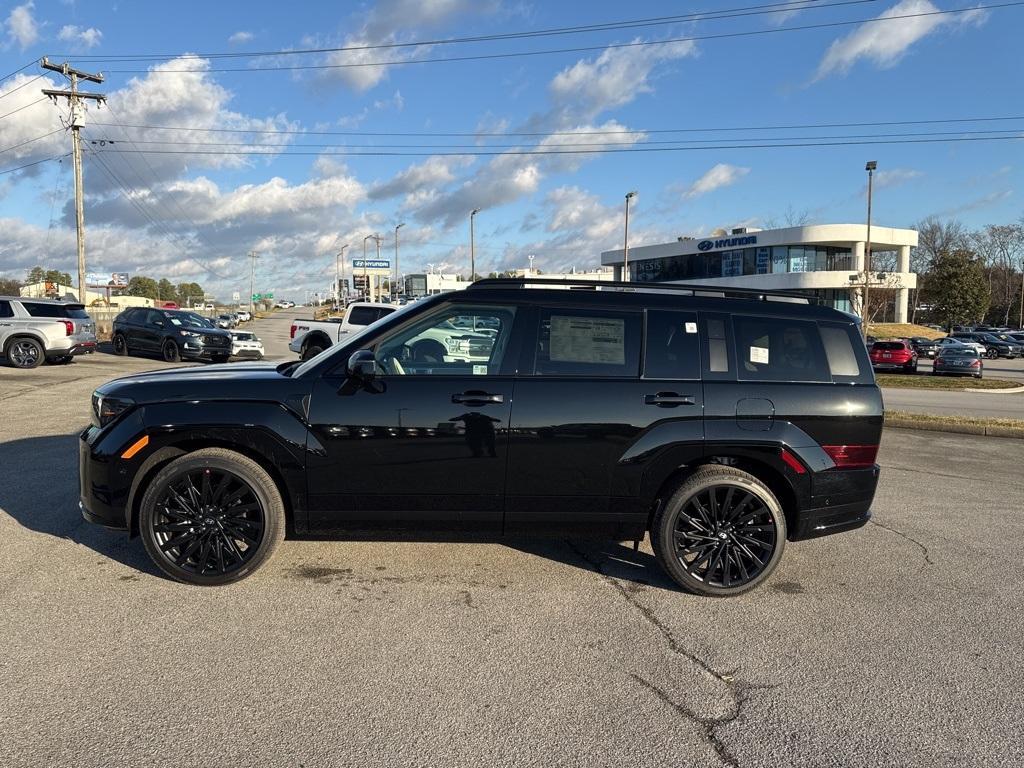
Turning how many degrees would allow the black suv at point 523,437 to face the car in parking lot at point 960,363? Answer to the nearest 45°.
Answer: approximately 135° to its right

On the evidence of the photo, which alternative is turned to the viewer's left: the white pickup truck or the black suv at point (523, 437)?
the black suv

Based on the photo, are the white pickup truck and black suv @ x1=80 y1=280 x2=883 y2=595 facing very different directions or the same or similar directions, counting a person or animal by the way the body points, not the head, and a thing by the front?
very different directions

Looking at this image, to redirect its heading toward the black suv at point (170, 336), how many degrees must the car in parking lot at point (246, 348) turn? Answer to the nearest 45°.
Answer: approximately 90° to its right

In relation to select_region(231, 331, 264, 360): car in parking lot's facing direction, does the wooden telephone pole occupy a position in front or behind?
behind

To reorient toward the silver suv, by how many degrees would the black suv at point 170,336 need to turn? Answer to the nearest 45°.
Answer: approximately 90° to its right

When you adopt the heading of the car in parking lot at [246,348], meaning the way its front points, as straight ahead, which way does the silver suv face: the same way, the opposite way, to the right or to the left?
the opposite way

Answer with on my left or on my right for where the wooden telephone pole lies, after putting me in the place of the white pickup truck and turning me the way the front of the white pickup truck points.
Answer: on my left
